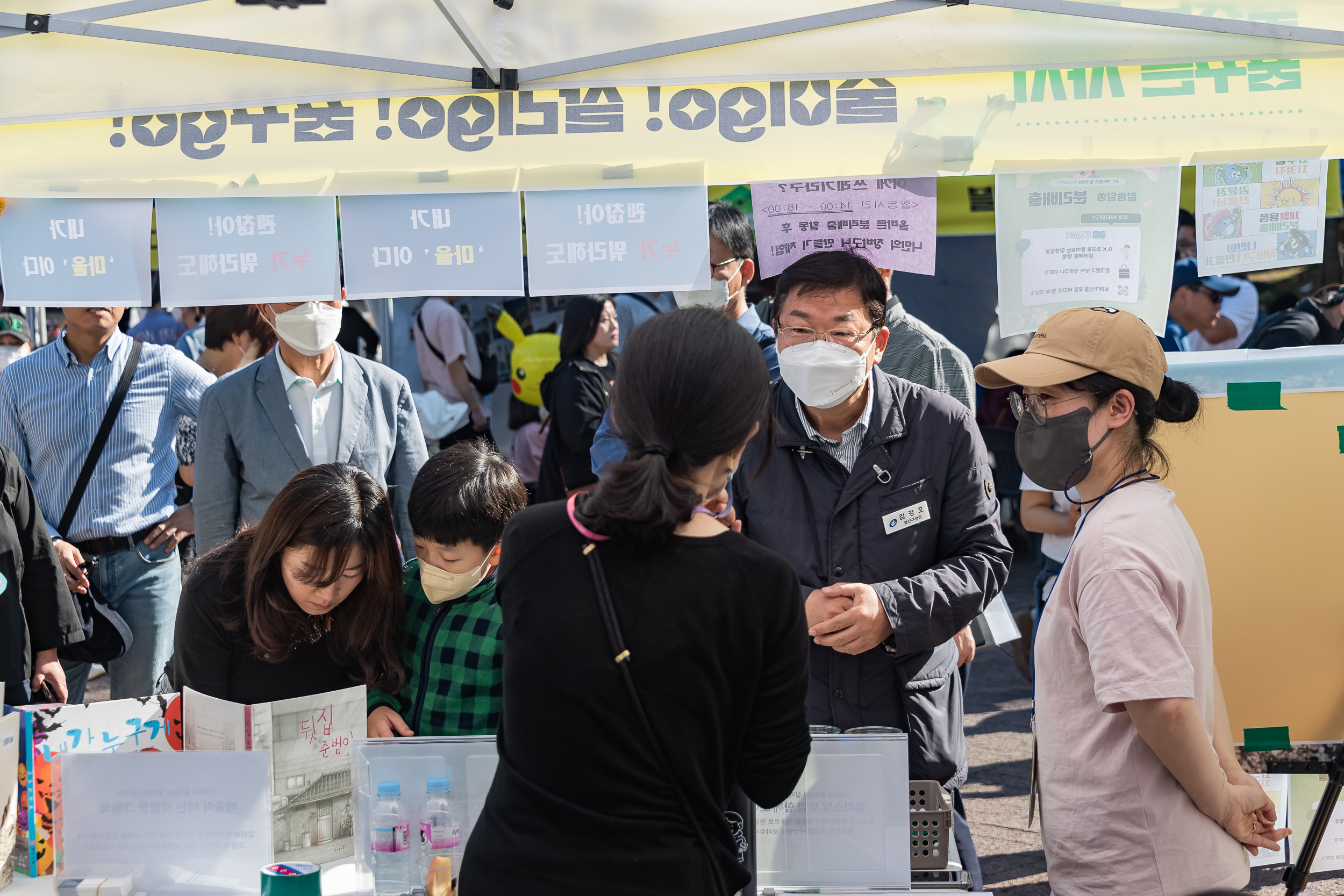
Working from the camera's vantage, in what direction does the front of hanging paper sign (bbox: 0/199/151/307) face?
facing away from the viewer

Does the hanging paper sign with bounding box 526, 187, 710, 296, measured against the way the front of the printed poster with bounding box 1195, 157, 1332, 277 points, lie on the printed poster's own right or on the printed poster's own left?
on the printed poster's own left

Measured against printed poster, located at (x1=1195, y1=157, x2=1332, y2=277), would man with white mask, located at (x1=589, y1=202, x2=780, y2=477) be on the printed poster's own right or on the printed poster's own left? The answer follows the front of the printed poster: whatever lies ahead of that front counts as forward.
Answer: on the printed poster's own left

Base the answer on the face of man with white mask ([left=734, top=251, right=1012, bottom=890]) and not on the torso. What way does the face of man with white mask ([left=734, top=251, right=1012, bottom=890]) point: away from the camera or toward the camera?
toward the camera

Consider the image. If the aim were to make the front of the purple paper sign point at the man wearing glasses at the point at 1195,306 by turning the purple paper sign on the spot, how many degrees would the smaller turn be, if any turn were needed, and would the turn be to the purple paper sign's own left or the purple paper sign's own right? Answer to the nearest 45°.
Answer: approximately 45° to the purple paper sign's own right

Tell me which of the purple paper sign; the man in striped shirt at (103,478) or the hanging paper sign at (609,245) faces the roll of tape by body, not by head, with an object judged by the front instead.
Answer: the man in striped shirt

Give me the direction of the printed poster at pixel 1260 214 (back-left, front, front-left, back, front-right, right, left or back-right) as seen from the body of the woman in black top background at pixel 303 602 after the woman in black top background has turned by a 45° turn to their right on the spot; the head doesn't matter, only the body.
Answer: left

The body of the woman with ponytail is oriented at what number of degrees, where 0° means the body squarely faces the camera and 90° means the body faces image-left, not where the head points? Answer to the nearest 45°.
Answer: approximately 180°

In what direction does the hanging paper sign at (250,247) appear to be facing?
away from the camera

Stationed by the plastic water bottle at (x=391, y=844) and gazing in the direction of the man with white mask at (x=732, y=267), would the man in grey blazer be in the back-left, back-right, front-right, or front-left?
front-left

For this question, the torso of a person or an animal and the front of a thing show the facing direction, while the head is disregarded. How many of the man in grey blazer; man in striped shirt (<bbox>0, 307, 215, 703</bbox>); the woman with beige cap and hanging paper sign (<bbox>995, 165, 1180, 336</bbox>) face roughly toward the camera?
2

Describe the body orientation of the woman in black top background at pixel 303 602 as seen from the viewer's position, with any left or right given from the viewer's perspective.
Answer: facing the viewer and to the right of the viewer

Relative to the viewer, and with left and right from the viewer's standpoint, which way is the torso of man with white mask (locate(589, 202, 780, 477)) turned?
facing the viewer and to the left of the viewer

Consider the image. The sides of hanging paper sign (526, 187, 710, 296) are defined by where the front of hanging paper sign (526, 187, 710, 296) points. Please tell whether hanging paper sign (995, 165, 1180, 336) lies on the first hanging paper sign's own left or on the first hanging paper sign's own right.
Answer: on the first hanging paper sign's own right

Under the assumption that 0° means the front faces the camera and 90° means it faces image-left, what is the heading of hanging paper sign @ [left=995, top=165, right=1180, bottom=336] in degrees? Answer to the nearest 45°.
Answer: approximately 180°

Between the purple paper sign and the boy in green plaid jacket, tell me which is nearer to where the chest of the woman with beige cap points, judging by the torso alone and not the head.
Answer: the boy in green plaid jacket
